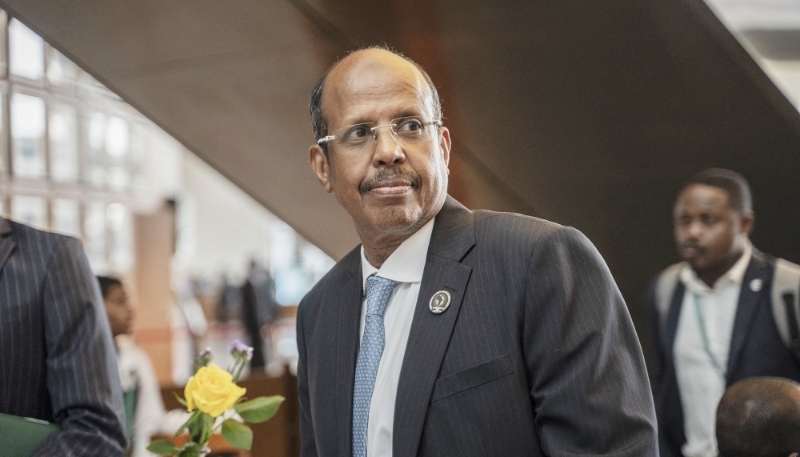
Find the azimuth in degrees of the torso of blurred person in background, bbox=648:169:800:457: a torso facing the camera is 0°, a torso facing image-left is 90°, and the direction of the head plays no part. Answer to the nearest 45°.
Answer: approximately 45°

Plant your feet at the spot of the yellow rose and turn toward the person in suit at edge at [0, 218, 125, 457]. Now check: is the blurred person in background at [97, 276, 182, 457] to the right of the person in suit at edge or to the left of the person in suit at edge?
right

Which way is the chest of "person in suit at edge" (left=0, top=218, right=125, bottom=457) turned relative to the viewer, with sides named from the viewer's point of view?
facing the viewer and to the left of the viewer

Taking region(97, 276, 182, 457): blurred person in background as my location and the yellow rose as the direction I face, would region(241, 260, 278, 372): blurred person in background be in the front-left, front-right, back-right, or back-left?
back-left

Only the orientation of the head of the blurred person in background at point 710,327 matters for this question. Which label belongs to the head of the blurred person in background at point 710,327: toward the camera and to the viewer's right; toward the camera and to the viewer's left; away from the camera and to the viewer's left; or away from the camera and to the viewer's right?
toward the camera and to the viewer's left

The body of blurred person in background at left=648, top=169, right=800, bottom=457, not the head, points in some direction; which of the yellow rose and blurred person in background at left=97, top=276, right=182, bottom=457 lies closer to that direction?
the yellow rose

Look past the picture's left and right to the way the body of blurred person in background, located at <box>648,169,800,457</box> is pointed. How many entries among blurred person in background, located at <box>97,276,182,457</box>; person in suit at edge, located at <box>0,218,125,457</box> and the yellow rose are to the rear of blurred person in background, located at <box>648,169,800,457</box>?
0

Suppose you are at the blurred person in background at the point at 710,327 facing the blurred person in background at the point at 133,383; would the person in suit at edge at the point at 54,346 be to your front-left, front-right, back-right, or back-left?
front-left

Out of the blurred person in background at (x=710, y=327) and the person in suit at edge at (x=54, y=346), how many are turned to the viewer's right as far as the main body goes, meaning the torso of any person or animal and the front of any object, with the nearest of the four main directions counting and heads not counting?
0

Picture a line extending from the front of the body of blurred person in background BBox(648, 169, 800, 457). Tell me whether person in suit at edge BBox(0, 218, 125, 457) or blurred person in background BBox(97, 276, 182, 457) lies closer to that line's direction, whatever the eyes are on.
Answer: the person in suit at edge

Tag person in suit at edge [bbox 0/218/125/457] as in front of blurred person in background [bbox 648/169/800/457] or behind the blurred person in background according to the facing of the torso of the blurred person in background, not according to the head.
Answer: in front

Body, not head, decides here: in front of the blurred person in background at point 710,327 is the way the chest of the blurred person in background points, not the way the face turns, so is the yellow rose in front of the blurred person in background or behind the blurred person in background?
in front

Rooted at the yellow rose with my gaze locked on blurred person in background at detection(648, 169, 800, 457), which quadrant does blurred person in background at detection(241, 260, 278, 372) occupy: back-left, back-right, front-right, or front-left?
front-left

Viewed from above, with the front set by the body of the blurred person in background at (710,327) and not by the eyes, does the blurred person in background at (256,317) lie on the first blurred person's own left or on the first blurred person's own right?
on the first blurred person's own right
